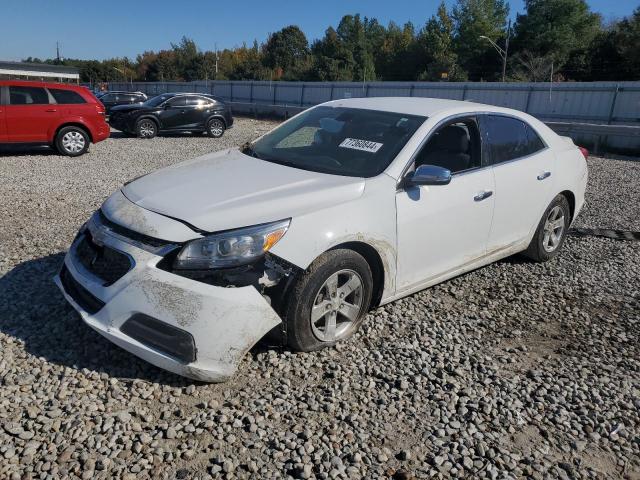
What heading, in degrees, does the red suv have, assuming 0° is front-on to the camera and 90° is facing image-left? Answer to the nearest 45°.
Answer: approximately 90°

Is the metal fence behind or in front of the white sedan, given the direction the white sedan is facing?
behind

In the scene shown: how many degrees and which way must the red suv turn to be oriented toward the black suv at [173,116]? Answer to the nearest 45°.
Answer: approximately 135° to its right

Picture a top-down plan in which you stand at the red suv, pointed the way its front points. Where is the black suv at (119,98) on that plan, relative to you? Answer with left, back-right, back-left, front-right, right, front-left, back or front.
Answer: right

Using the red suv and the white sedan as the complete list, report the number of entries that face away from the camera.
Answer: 0

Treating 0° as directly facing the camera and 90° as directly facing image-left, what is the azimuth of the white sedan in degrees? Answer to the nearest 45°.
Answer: approximately 45°

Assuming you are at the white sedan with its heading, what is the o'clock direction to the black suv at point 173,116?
The black suv is roughly at 4 o'clock from the white sedan.

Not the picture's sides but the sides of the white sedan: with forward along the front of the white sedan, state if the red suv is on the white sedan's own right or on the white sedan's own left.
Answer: on the white sedan's own right

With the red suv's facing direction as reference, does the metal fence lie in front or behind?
behind
